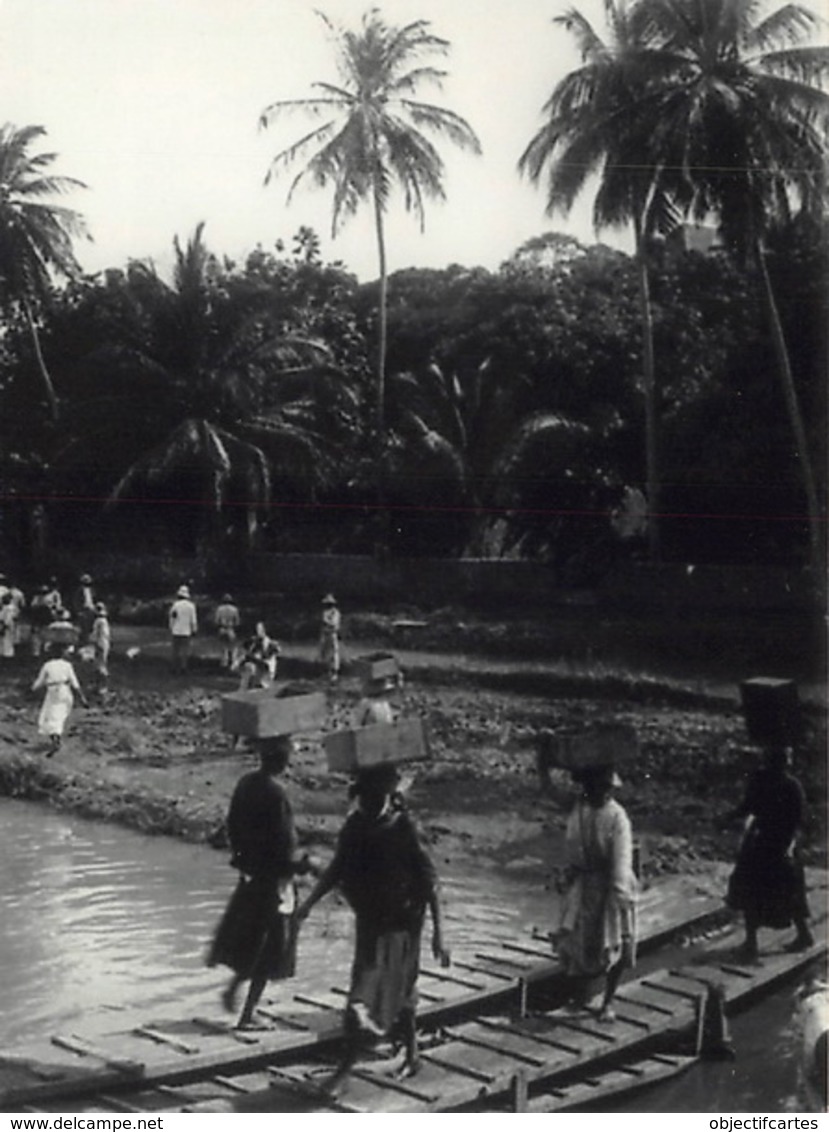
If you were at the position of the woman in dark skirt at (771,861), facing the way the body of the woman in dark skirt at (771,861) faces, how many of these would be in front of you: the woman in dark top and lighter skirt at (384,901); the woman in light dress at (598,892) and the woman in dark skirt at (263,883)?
3

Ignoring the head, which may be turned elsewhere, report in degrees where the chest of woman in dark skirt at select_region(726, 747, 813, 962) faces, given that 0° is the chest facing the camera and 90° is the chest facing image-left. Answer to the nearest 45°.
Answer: approximately 45°

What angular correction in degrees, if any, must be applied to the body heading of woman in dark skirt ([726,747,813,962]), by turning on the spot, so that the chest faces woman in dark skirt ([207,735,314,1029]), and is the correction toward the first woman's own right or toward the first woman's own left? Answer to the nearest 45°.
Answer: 0° — they already face them

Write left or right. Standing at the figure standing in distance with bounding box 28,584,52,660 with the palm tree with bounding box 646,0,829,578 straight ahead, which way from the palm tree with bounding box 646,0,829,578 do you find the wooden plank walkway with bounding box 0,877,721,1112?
right

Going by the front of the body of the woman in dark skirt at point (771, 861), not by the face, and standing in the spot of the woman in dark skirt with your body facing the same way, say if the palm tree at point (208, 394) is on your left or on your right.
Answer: on your right
